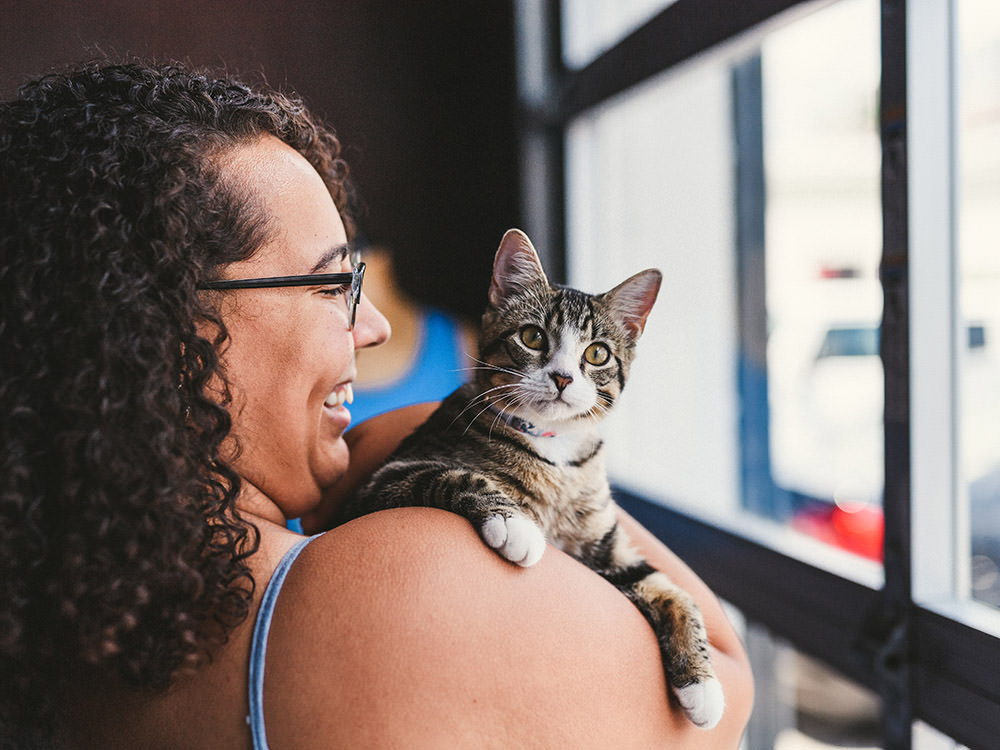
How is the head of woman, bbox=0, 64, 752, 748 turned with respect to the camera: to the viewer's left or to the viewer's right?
to the viewer's right

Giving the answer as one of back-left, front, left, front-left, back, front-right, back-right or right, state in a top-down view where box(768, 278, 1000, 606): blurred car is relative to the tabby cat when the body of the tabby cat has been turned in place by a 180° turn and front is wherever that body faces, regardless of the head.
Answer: right

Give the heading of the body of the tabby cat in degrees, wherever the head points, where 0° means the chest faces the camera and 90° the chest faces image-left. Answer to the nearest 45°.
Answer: approximately 315°

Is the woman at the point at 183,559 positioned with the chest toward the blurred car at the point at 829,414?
yes

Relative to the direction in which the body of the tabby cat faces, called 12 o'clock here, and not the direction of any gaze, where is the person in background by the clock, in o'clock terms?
The person in background is roughly at 7 o'clock from the tabby cat.

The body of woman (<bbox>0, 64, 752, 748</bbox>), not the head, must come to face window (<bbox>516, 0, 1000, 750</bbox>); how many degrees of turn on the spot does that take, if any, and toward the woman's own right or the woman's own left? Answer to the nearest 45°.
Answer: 0° — they already face it

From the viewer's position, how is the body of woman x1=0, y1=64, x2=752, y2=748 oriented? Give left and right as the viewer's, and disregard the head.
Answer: facing away from the viewer and to the right of the viewer
